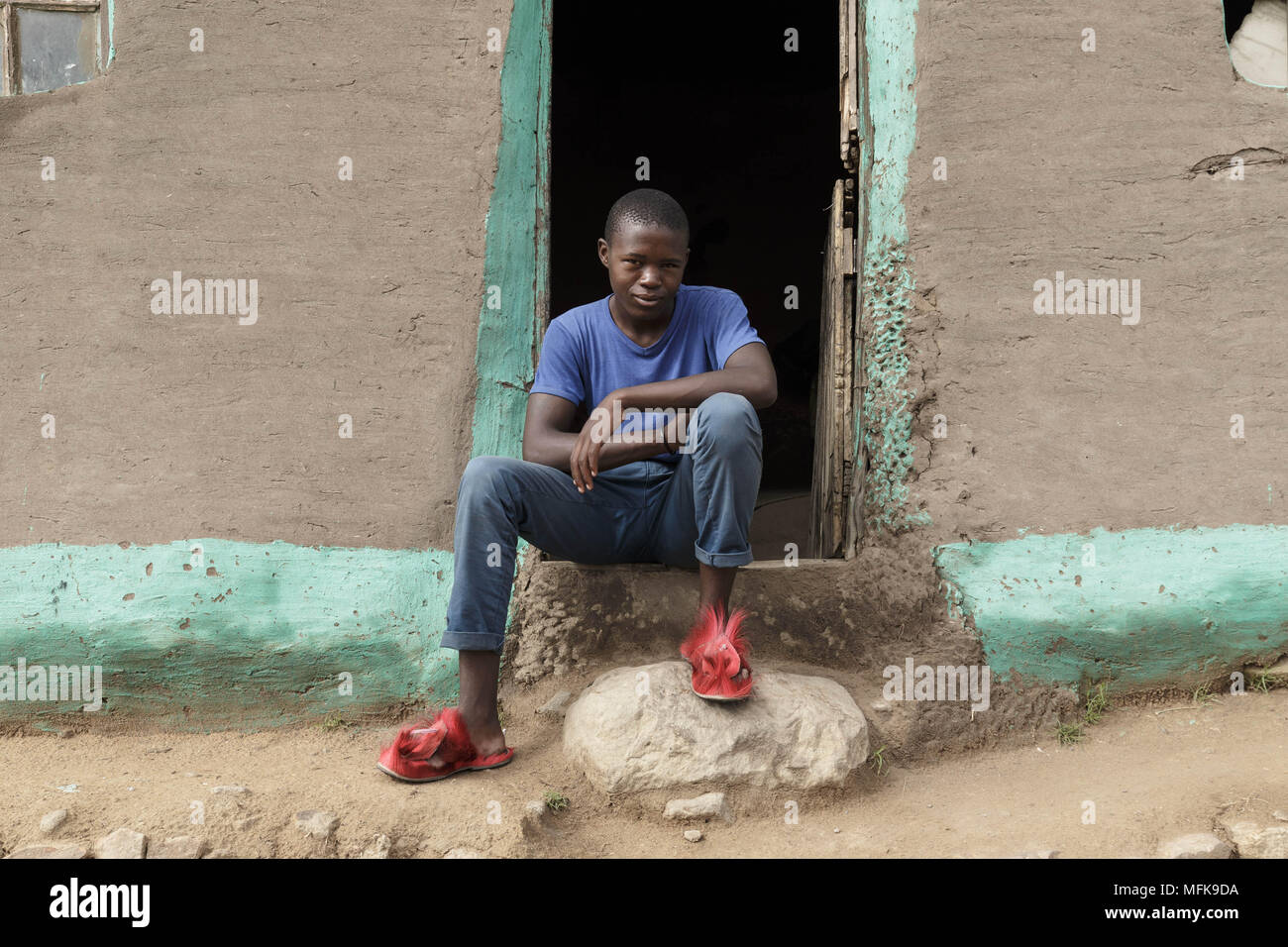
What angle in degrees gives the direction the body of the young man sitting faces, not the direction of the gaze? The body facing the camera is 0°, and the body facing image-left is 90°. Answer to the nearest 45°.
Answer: approximately 0°

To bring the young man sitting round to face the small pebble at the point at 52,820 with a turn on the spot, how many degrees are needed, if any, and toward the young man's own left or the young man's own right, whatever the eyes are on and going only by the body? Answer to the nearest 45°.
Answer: approximately 90° to the young man's own right

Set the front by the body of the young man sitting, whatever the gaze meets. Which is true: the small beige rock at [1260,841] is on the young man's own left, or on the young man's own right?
on the young man's own left

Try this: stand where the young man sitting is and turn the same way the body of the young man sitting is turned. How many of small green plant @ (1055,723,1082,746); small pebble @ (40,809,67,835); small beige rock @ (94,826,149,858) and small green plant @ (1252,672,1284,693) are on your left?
2

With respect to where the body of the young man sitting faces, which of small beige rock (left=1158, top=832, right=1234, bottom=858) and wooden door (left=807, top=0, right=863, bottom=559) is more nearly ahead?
the small beige rock

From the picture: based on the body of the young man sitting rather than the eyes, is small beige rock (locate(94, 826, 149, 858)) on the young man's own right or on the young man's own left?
on the young man's own right

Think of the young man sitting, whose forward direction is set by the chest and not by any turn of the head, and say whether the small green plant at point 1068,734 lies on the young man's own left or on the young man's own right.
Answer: on the young man's own left

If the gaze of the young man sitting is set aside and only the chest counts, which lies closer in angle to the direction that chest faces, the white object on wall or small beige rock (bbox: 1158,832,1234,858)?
the small beige rock

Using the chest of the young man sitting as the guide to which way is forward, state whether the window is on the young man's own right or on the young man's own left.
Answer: on the young man's own right

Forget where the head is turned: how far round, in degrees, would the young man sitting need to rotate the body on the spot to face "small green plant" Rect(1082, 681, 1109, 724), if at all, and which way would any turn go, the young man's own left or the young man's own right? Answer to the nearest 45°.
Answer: approximately 90° to the young man's own left

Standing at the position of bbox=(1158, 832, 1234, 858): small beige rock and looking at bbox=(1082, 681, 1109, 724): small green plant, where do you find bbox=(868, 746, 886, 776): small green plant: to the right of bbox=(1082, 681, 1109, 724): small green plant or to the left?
left
